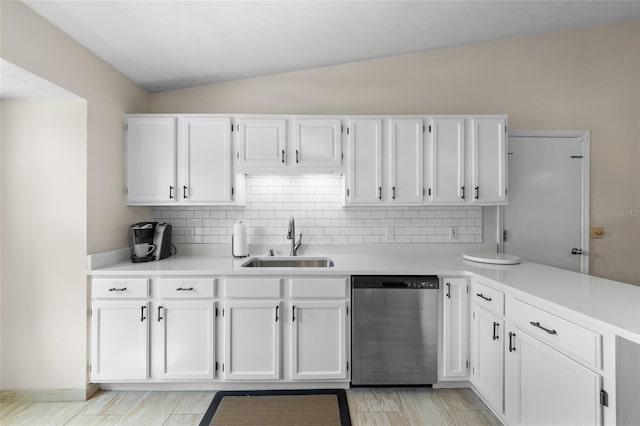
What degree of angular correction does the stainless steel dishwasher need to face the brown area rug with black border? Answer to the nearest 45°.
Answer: approximately 45° to its right

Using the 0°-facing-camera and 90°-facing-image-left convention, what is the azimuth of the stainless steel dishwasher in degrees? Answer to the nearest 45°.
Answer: approximately 0°

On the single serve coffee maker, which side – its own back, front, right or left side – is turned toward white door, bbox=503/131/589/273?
left

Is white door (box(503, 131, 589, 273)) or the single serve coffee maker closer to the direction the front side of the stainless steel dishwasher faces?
the single serve coffee maker

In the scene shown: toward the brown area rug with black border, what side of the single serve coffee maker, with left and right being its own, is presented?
left

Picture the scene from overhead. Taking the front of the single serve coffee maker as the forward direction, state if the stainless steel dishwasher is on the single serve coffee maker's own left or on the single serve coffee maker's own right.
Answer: on the single serve coffee maker's own left

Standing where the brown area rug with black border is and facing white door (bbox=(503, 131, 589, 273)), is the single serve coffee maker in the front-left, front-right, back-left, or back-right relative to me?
back-left

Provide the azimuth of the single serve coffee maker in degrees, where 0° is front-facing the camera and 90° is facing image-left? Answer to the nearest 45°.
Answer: approximately 45°

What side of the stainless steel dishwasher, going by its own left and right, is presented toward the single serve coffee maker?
right

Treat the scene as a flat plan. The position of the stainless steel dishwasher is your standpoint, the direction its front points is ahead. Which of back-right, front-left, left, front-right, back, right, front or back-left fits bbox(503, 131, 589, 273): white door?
back-left
